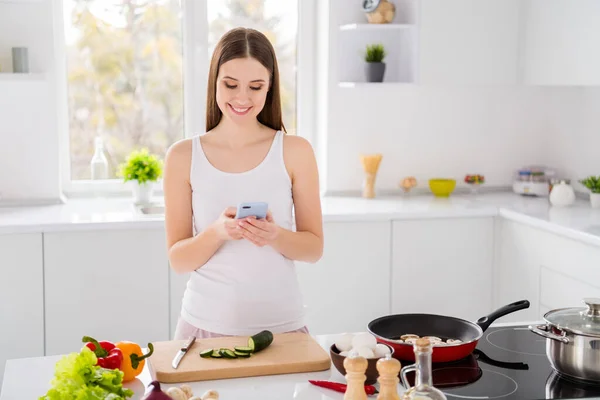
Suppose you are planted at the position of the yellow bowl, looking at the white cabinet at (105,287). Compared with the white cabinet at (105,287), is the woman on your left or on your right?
left

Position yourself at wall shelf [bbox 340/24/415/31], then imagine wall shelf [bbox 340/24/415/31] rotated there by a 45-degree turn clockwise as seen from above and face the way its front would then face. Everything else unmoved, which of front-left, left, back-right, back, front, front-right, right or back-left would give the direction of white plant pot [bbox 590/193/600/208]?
back-left

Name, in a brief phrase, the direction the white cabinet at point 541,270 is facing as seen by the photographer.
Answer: facing the viewer and to the left of the viewer

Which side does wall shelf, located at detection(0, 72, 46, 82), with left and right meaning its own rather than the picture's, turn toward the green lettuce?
front

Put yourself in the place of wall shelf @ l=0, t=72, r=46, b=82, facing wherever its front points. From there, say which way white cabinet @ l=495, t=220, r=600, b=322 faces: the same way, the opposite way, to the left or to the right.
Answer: to the right

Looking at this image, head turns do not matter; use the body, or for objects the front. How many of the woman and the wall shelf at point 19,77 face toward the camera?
2

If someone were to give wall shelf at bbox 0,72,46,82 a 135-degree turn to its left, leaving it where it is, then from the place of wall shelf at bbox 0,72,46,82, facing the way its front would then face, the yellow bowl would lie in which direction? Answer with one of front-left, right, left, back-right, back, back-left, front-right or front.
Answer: front-right

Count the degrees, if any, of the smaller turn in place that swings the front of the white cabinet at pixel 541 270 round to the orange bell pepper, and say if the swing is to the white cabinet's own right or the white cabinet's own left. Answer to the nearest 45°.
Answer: approximately 45° to the white cabinet's own left

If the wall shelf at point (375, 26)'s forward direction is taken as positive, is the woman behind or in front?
in front

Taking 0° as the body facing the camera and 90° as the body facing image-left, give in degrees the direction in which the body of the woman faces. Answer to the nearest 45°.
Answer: approximately 0°

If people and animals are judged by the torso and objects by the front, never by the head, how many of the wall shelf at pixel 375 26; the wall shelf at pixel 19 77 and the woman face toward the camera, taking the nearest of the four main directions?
3
